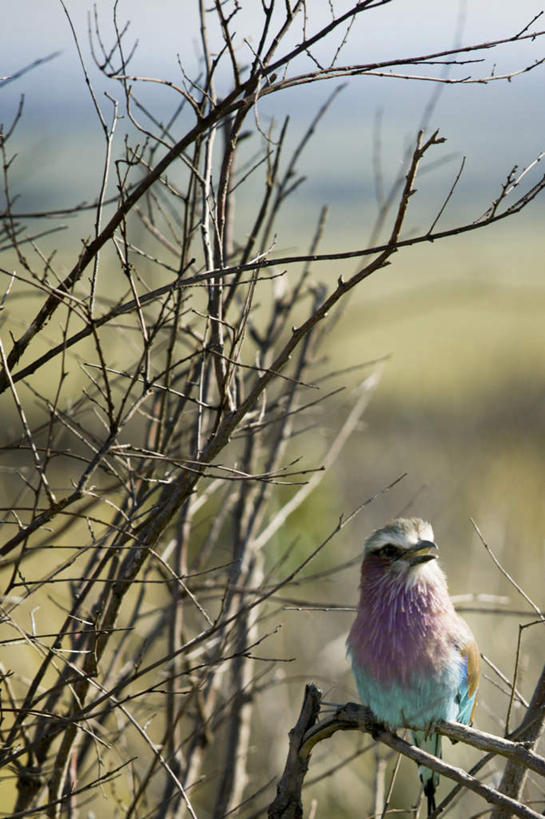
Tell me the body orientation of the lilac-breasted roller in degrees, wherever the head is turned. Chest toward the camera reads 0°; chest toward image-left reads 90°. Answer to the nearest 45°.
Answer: approximately 0°
